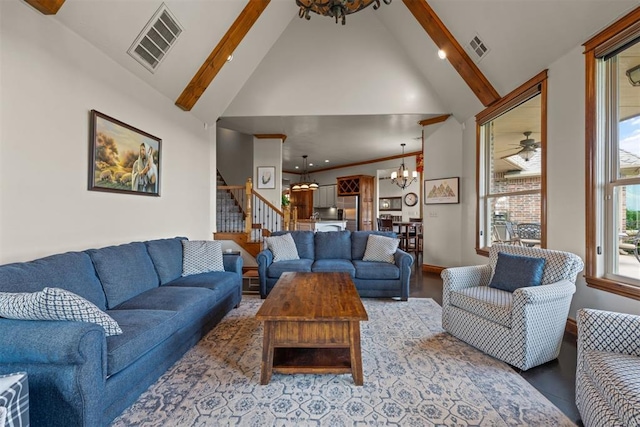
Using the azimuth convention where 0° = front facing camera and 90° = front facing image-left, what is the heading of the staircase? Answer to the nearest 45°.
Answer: approximately 315°

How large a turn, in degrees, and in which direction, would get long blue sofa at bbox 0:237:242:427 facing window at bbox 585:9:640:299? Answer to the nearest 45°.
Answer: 0° — it already faces it

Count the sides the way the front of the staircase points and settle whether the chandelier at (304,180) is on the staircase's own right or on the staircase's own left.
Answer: on the staircase's own left

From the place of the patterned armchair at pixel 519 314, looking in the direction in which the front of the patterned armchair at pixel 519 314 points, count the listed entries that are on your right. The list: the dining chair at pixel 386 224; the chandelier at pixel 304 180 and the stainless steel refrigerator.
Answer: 3

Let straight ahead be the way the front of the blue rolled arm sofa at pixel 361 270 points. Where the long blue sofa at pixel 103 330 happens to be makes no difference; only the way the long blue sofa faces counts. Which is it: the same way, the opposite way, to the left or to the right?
to the left

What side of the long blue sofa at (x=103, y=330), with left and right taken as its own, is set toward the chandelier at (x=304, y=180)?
left

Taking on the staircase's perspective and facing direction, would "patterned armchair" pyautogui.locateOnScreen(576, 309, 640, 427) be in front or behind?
in front

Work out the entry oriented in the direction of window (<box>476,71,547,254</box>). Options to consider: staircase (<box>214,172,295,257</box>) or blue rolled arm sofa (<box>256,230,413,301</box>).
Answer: the staircase

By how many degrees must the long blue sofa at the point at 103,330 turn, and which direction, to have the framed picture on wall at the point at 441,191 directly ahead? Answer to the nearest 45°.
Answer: approximately 45° to its left

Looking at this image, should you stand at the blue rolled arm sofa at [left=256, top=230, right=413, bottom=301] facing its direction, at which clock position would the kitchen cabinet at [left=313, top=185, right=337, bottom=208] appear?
The kitchen cabinet is roughly at 6 o'clock from the blue rolled arm sofa.

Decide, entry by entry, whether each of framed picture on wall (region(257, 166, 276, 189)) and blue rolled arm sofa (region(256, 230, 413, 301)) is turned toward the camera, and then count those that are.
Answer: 2

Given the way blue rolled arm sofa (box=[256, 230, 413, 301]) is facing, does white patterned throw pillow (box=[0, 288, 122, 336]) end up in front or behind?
in front

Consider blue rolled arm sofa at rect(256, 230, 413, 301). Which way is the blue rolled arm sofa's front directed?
toward the camera

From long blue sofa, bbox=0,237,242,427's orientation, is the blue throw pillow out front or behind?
out front
